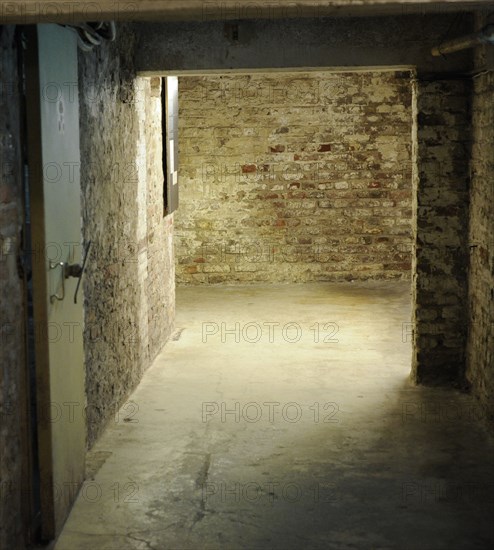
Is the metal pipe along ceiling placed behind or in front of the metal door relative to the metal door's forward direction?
in front

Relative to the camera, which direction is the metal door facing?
to the viewer's right
